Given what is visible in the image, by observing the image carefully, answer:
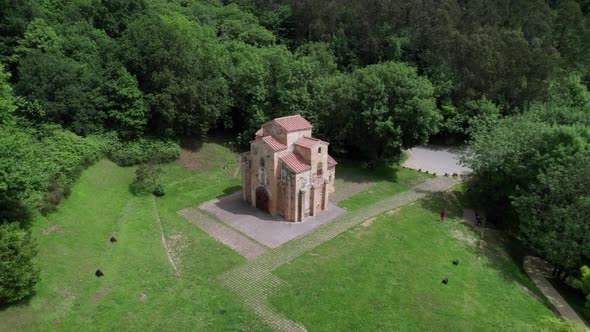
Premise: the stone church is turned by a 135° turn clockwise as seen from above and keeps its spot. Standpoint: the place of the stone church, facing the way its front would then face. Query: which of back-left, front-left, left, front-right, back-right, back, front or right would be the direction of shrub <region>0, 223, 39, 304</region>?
back-left

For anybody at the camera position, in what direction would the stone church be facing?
facing the viewer and to the left of the viewer

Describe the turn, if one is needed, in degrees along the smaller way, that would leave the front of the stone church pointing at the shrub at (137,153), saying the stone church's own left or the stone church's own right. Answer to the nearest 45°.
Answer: approximately 90° to the stone church's own right

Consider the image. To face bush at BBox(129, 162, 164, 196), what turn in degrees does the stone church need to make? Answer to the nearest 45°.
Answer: approximately 45° to its right

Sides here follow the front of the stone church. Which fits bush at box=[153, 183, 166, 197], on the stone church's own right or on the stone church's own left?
on the stone church's own right

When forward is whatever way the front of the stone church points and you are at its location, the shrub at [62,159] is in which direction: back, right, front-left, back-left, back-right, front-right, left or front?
front-right
